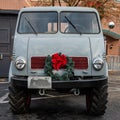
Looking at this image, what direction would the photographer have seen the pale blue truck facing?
facing the viewer

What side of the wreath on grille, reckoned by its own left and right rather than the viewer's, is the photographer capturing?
front
